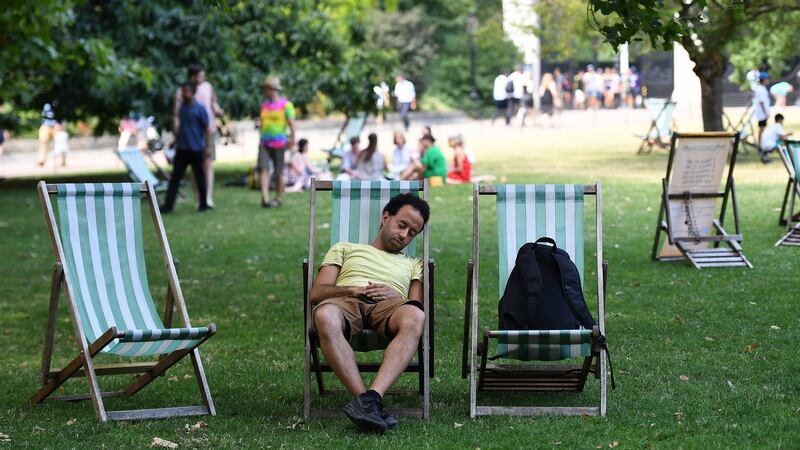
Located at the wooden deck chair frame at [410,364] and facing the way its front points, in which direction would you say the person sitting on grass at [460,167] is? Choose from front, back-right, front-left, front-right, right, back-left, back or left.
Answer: back

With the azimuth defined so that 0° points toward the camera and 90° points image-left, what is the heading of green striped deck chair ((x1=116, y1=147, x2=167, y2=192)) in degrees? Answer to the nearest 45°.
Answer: approximately 315°

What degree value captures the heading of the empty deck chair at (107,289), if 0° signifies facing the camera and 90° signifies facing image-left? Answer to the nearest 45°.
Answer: approximately 315°

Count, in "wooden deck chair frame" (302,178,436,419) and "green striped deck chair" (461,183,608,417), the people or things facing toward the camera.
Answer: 2

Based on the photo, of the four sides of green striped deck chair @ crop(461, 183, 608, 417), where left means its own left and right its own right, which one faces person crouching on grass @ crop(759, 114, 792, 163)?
back

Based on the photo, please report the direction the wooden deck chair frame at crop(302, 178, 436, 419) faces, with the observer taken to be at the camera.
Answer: facing the viewer

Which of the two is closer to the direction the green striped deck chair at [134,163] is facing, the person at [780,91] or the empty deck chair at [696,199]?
the empty deck chair

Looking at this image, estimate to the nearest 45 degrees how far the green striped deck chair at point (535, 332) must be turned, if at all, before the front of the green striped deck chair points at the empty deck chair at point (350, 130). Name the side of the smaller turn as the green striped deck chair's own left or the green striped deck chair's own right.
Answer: approximately 180°

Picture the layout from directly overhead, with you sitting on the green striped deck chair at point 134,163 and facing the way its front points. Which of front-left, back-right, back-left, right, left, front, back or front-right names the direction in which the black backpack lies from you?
front-right

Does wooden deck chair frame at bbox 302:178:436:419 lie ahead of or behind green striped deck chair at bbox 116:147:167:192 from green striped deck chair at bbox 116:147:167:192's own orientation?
ahead

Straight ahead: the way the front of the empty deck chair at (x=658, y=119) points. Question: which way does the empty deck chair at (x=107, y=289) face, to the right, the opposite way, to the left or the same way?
to the left

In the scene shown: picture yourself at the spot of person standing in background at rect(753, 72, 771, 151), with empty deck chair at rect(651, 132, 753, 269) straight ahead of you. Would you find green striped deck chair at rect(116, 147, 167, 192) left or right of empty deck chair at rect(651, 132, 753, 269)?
right

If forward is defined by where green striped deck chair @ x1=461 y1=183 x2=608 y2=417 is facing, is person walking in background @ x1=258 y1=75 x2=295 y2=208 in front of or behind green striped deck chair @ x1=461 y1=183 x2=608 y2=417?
behind
